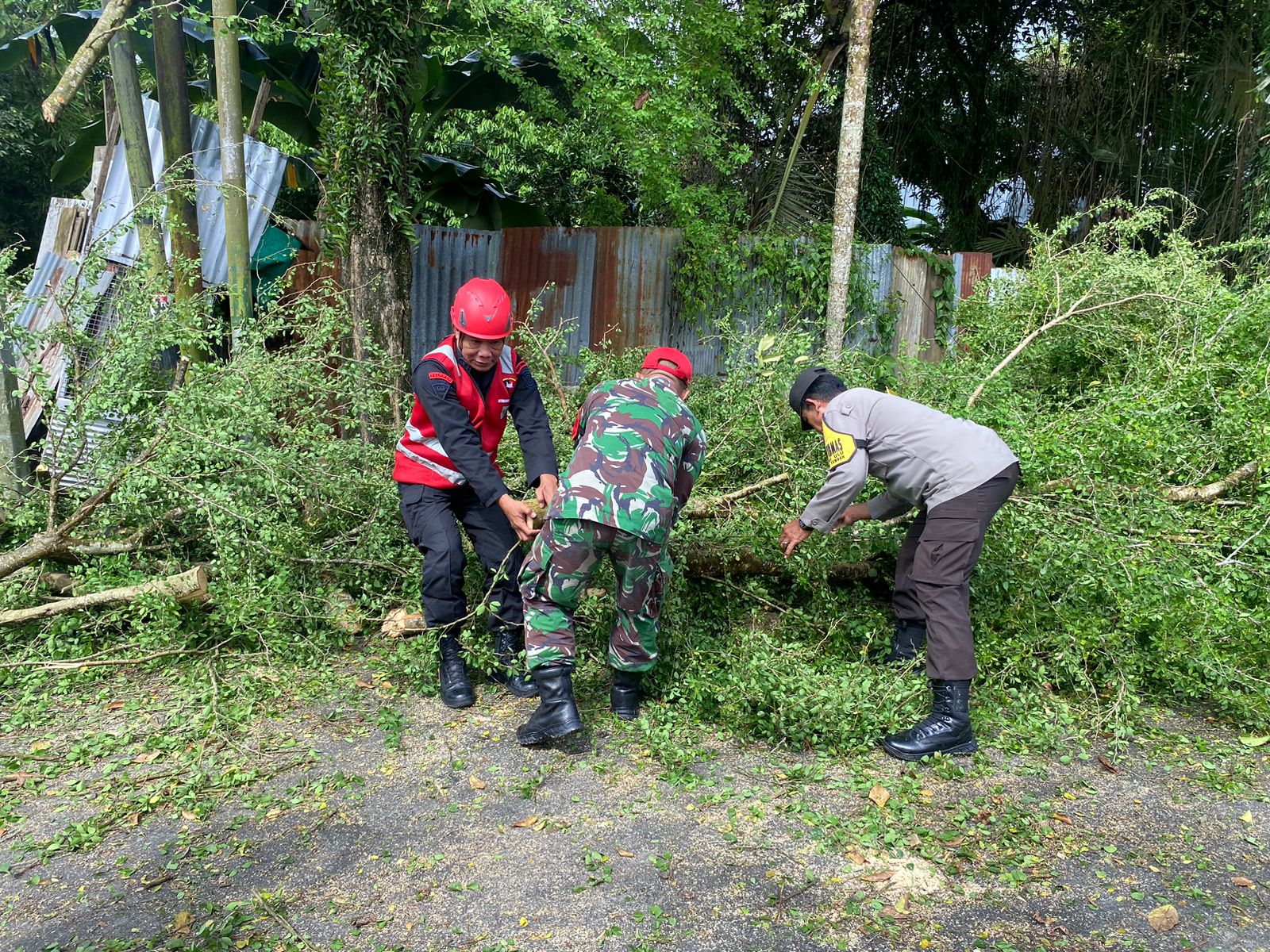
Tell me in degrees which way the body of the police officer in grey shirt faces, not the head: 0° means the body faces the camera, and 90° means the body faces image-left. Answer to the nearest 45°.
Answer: approximately 90°

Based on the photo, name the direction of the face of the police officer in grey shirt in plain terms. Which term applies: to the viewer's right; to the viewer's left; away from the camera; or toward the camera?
to the viewer's left

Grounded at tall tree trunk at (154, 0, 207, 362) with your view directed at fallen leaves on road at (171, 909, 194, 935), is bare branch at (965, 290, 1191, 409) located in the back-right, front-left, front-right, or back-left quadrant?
front-left

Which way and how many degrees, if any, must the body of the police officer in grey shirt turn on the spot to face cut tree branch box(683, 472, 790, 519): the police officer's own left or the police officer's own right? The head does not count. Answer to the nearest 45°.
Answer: approximately 45° to the police officer's own right

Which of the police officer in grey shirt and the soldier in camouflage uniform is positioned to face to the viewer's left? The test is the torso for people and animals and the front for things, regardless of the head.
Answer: the police officer in grey shirt

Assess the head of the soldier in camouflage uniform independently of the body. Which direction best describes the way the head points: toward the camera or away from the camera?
away from the camera

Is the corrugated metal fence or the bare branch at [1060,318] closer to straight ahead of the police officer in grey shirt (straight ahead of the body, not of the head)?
the corrugated metal fence

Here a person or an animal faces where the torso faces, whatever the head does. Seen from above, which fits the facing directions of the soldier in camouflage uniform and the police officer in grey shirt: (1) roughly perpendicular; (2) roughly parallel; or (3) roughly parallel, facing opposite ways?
roughly perpendicular

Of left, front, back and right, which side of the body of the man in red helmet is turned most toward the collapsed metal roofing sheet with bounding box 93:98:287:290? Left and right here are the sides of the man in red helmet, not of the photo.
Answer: back

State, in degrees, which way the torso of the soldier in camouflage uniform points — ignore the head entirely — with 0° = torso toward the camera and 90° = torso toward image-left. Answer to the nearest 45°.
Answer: approximately 180°

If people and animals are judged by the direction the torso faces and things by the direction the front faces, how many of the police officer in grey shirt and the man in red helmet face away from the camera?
0

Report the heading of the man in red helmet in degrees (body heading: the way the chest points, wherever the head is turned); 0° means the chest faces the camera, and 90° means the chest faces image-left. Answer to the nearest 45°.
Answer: approximately 315°

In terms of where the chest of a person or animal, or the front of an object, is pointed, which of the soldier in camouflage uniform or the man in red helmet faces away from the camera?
the soldier in camouflage uniform
